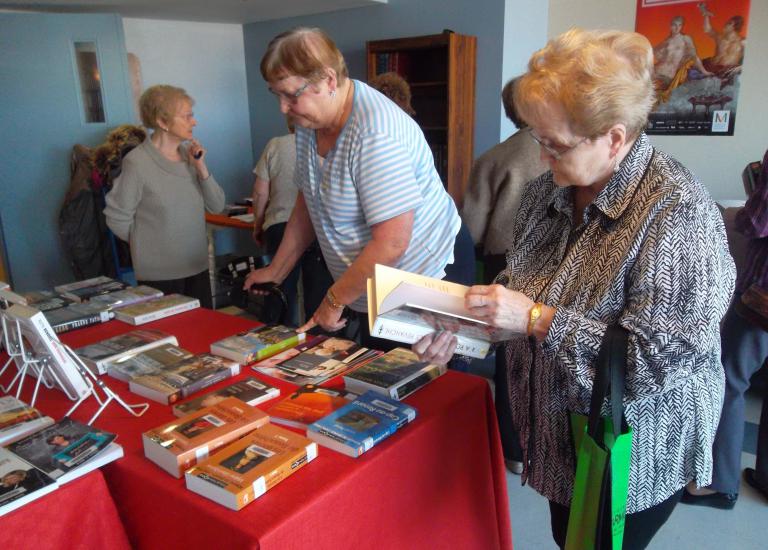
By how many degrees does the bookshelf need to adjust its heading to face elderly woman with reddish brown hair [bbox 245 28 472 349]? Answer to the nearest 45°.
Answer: approximately 45° to its left

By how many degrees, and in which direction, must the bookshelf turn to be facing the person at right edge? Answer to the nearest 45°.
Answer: approximately 45° to its left

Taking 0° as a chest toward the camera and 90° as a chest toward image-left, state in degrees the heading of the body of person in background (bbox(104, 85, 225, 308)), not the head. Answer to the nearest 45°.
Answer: approximately 315°

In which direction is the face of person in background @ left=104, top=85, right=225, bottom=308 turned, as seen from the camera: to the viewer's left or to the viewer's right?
to the viewer's right

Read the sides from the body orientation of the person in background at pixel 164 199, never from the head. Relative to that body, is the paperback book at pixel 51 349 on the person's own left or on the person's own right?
on the person's own right

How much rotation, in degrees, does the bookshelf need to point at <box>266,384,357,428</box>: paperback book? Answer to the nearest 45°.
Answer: approximately 45° to its left

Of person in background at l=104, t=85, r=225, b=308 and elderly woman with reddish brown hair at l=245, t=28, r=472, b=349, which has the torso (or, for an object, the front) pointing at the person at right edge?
the person in background

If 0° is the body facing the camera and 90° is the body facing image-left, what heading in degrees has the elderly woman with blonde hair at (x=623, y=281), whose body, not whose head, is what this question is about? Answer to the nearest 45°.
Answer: approximately 45°

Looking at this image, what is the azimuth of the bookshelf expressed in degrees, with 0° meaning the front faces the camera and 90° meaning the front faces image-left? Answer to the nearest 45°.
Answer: approximately 45°
